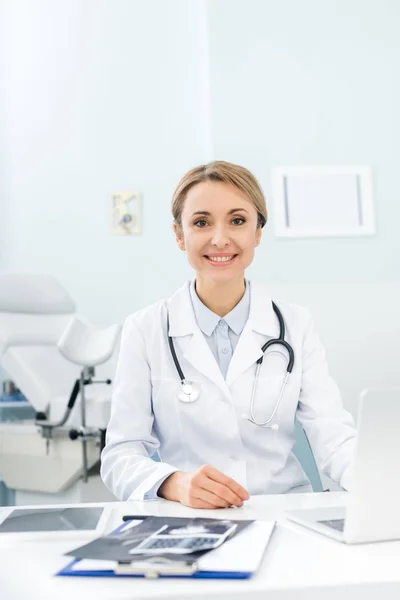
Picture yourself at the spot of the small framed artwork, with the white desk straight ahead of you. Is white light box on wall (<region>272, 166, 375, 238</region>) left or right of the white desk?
left

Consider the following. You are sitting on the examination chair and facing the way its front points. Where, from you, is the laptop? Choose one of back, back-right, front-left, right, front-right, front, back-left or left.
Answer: front-right

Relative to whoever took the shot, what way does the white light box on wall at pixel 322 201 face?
facing the viewer

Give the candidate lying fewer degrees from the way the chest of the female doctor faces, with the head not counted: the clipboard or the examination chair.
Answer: the clipboard

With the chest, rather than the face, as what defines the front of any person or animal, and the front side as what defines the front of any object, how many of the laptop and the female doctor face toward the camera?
1

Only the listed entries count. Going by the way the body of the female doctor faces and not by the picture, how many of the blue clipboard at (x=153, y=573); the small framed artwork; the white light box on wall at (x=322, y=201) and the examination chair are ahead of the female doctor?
1

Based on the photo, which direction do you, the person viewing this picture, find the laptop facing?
facing away from the viewer and to the left of the viewer

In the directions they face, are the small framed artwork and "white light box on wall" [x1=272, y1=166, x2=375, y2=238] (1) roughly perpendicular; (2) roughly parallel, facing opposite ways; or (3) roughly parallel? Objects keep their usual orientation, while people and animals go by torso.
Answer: roughly parallel

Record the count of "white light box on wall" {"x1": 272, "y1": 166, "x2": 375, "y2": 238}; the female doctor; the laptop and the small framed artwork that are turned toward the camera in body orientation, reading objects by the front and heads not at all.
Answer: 3

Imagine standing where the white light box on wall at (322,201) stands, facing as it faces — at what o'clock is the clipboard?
The clipboard is roughly at 12 o'clock from the white light box on wall.

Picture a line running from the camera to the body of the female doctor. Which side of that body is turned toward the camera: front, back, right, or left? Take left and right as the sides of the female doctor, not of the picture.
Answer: front

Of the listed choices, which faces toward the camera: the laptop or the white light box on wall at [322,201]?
the white light box on wall

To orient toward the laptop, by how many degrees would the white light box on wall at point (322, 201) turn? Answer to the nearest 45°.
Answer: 0° — it already faces it

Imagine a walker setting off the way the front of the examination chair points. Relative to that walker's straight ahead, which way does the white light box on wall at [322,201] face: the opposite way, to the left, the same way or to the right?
to the right
